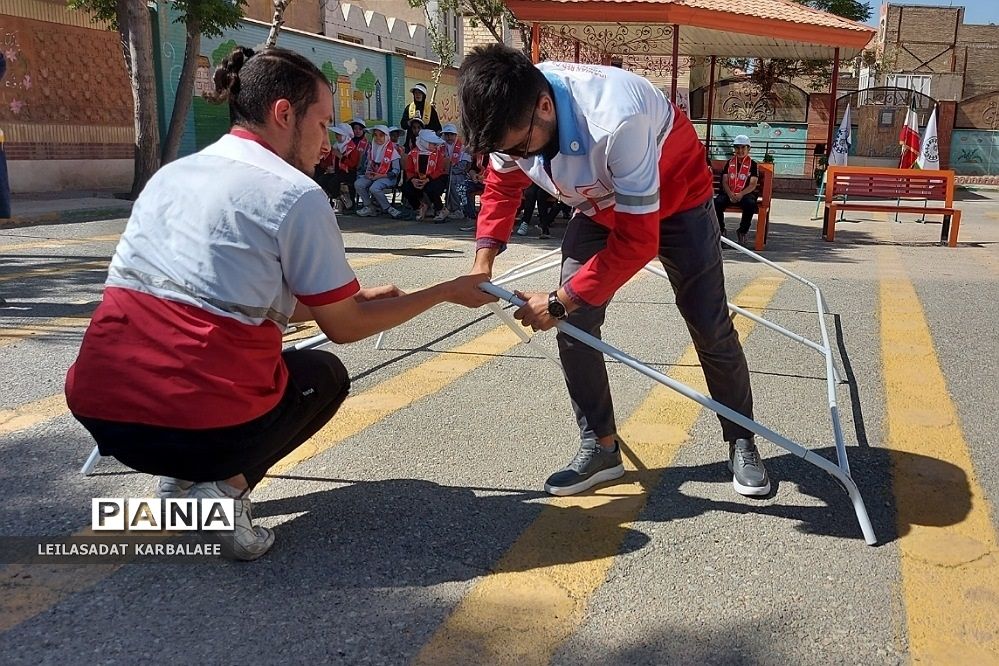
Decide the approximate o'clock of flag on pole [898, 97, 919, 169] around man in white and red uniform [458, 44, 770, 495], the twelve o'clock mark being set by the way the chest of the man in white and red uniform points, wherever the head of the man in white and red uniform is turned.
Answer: The flag on pole is roughly at 5 o'clock from the man in white and red uniform.

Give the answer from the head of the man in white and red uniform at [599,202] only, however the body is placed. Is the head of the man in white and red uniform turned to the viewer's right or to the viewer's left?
to the viewer's left

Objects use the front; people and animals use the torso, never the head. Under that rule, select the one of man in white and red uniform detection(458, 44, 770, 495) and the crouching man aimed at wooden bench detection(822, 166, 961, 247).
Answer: the crouching man

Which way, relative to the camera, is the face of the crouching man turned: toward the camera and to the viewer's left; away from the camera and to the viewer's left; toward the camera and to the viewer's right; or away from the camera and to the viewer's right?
away from the camera and to the viewer's right

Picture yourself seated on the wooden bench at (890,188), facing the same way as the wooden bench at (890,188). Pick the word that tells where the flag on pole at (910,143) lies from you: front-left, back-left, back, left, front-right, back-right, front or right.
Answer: back

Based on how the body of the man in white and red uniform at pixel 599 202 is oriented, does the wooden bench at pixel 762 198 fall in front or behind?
behind

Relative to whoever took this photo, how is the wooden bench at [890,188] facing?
facing the viewer

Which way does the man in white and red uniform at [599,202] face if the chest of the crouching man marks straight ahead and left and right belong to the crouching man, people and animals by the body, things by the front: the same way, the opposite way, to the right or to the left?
the opposite way

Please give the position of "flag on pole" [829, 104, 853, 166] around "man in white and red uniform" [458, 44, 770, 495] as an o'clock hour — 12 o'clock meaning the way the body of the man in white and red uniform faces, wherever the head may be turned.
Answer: The flag on pole is roughly at 5 o'clock from the man in white and red uniform.

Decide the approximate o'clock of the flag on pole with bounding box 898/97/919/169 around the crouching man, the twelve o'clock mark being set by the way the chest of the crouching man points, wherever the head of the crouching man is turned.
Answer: The flag on pole is roughly at 12 o'clock from the crouching man.

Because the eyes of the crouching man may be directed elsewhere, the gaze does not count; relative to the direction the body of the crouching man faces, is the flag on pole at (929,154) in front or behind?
in front

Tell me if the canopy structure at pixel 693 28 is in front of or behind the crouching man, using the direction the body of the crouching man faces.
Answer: in front

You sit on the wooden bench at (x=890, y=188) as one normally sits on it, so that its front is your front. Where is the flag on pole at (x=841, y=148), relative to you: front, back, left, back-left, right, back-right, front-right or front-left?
back

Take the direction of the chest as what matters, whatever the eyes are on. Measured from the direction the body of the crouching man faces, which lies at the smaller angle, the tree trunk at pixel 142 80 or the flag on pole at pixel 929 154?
the flag on pole

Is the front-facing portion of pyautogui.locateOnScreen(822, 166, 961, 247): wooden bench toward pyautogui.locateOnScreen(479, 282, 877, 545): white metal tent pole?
yes

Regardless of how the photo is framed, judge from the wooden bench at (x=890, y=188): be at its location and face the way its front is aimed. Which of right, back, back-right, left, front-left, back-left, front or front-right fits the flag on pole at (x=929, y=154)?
back

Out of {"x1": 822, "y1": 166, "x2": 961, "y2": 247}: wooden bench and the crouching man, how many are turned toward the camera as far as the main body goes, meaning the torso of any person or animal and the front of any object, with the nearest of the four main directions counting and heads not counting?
1

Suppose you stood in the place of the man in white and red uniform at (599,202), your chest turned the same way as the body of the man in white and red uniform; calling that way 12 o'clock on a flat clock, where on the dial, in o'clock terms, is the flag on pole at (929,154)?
The flag on pole is roughly at 5 o'clock from the man in white and red uniform.
